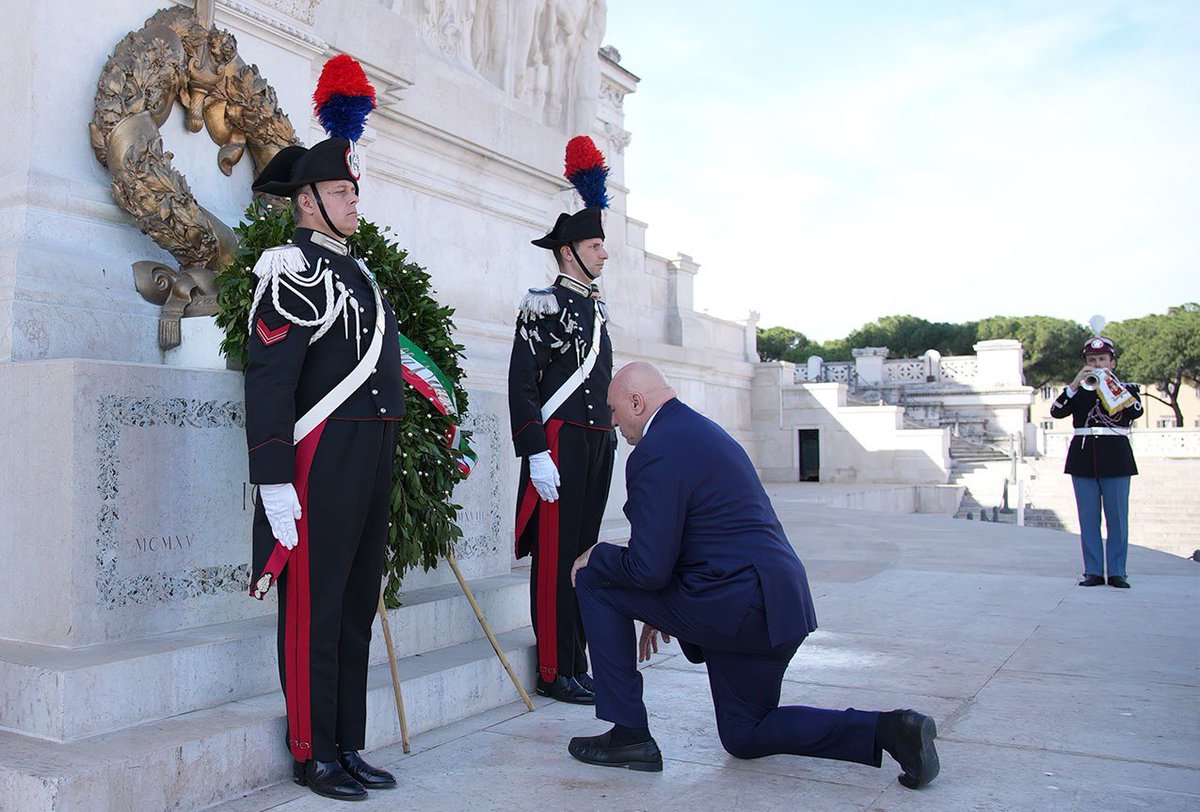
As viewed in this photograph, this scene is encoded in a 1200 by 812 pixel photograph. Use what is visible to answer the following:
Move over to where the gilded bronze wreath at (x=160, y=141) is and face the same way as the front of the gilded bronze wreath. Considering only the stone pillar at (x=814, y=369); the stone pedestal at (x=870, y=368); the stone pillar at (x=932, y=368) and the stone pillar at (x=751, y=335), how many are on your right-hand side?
0

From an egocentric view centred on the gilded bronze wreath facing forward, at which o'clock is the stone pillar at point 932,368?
The stone pillar is roughly at 9 o'clock from the gilded bronze wreath.

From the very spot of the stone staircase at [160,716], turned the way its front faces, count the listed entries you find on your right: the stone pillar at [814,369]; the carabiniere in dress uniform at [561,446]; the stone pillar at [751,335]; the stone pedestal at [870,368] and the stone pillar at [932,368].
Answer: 0

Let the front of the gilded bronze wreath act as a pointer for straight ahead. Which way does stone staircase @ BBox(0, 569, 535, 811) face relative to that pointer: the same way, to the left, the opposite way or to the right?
the same way

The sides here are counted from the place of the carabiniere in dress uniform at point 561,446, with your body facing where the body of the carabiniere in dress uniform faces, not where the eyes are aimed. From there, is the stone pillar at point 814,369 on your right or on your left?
on your left

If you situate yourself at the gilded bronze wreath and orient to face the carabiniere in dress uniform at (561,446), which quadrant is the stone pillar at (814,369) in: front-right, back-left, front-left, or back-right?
front-left

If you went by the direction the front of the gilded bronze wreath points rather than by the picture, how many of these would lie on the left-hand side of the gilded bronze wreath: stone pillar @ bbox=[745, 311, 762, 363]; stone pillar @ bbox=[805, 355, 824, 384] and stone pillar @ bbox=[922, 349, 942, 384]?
3

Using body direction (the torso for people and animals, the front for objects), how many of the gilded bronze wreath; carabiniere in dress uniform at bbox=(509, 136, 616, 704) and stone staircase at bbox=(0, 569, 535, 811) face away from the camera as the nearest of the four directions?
0

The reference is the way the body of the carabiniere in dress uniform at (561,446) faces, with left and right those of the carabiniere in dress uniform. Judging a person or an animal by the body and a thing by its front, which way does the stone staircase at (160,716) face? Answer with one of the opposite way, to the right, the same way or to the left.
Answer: the same way

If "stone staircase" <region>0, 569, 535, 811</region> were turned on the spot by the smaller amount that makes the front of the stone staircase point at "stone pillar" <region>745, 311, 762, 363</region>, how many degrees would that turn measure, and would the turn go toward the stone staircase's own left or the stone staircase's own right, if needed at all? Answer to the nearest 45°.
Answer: approximately 90° to the stone staircase's own left

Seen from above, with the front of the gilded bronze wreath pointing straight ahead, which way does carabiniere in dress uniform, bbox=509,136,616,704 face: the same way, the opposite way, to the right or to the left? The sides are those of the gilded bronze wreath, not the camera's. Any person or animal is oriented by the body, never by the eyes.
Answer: the same way

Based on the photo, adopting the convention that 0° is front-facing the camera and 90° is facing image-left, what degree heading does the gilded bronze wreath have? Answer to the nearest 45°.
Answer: approximately 315°

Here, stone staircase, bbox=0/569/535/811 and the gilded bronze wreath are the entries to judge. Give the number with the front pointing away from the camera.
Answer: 0

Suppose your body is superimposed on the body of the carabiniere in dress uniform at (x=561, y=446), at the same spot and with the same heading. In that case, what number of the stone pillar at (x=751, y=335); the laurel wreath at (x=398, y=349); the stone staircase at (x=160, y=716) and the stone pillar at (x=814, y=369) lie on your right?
2

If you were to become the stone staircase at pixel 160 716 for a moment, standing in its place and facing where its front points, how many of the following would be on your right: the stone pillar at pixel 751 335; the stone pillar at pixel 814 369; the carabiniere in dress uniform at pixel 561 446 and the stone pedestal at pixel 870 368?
0

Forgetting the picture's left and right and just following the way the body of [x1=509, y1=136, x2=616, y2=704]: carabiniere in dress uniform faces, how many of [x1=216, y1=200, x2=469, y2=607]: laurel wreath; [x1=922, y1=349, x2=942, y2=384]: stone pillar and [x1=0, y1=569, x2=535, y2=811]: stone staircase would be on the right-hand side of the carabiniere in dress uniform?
2

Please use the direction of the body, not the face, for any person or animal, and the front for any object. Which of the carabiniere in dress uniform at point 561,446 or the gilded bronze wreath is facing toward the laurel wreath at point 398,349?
the gilded bronze wreath

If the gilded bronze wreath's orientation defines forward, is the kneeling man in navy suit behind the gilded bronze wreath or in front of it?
in front

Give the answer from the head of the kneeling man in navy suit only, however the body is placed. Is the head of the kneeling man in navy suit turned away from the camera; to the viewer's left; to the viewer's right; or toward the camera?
to the viewer's left

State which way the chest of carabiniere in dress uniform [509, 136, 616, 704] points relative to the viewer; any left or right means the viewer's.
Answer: facing the viewer and to the right of the viewer
